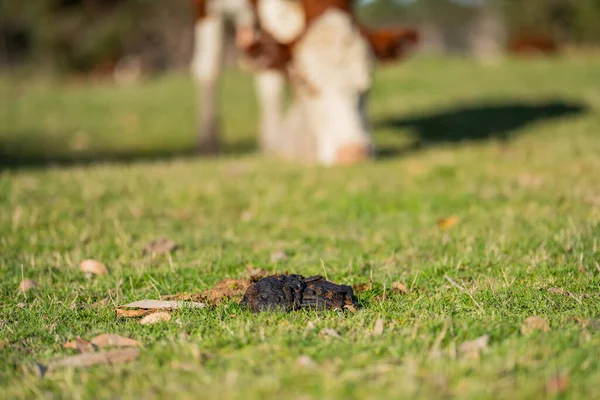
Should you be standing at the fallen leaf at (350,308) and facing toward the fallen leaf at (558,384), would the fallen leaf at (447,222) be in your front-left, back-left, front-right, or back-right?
back-left

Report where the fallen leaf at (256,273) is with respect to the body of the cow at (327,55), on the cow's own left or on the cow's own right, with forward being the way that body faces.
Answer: on the cow's own right

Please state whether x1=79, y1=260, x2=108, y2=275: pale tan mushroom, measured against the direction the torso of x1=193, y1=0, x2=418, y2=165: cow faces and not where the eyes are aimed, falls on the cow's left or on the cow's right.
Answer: on the cow's right

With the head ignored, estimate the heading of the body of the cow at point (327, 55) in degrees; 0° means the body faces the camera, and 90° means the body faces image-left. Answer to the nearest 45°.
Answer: approximately 315°

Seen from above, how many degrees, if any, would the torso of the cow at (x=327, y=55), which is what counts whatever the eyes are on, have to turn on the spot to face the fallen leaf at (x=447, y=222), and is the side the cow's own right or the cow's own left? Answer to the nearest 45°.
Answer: approximately 45° to the cow's own right

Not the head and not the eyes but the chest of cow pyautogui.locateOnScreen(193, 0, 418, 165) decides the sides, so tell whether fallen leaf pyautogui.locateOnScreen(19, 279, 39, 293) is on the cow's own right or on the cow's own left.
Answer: on the cow's own right
